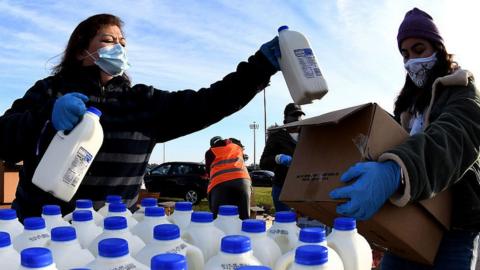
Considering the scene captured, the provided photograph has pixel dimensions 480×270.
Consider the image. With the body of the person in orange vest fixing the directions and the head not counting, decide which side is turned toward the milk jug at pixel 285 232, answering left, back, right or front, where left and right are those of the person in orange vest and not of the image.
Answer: back

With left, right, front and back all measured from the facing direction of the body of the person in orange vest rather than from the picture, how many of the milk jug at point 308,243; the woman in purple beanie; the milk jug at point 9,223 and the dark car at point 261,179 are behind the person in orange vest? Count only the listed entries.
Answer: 3

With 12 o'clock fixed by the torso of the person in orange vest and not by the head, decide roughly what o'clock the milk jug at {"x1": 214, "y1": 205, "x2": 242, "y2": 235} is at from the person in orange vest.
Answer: The milk jug is roughly at 6 o'clock from the person in orange vest.

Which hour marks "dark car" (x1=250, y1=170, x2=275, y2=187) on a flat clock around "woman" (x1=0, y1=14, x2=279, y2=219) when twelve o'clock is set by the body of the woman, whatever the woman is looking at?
The dark car is roughly at 8 o'clock from the woman.

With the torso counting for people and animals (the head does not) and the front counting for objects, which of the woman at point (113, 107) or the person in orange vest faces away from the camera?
the person in orange vest

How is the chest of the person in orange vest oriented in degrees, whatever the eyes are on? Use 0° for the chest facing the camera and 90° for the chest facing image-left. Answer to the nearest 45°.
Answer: approximately 180°

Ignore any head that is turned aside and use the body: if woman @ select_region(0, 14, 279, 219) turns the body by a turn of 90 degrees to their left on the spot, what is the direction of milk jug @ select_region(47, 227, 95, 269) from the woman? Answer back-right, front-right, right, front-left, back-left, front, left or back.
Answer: back-right

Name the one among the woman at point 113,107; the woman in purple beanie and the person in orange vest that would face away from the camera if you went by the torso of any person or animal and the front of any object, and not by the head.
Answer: the person in orange vest

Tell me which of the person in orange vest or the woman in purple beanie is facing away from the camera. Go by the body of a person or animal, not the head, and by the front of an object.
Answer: the person in orange vest

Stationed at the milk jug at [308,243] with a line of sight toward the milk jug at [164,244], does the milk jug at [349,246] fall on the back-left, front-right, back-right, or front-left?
back-right

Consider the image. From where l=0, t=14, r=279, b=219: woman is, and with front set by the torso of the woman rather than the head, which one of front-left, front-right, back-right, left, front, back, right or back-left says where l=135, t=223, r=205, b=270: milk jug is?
front-right

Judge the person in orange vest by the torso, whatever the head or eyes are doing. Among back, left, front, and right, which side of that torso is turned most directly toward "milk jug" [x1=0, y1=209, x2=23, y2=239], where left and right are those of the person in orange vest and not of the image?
back

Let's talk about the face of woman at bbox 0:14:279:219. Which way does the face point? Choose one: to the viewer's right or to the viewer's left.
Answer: to the viewer's right

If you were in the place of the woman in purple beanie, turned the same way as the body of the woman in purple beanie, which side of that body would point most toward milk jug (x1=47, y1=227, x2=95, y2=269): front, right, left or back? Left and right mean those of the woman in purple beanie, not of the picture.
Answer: front

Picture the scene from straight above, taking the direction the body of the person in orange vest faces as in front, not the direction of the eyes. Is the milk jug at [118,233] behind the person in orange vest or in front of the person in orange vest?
behind

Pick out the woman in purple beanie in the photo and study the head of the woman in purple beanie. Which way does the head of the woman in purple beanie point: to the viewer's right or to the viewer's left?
to the viewer's left

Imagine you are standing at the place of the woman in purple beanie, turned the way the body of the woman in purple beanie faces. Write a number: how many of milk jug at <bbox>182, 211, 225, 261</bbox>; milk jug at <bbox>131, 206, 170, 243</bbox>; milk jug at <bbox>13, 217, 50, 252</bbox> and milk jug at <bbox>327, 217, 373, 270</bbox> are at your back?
0

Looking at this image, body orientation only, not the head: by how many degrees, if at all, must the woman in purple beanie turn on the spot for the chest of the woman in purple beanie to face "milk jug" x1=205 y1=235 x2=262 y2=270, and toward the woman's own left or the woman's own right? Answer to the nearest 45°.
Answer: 0° — they already face it
